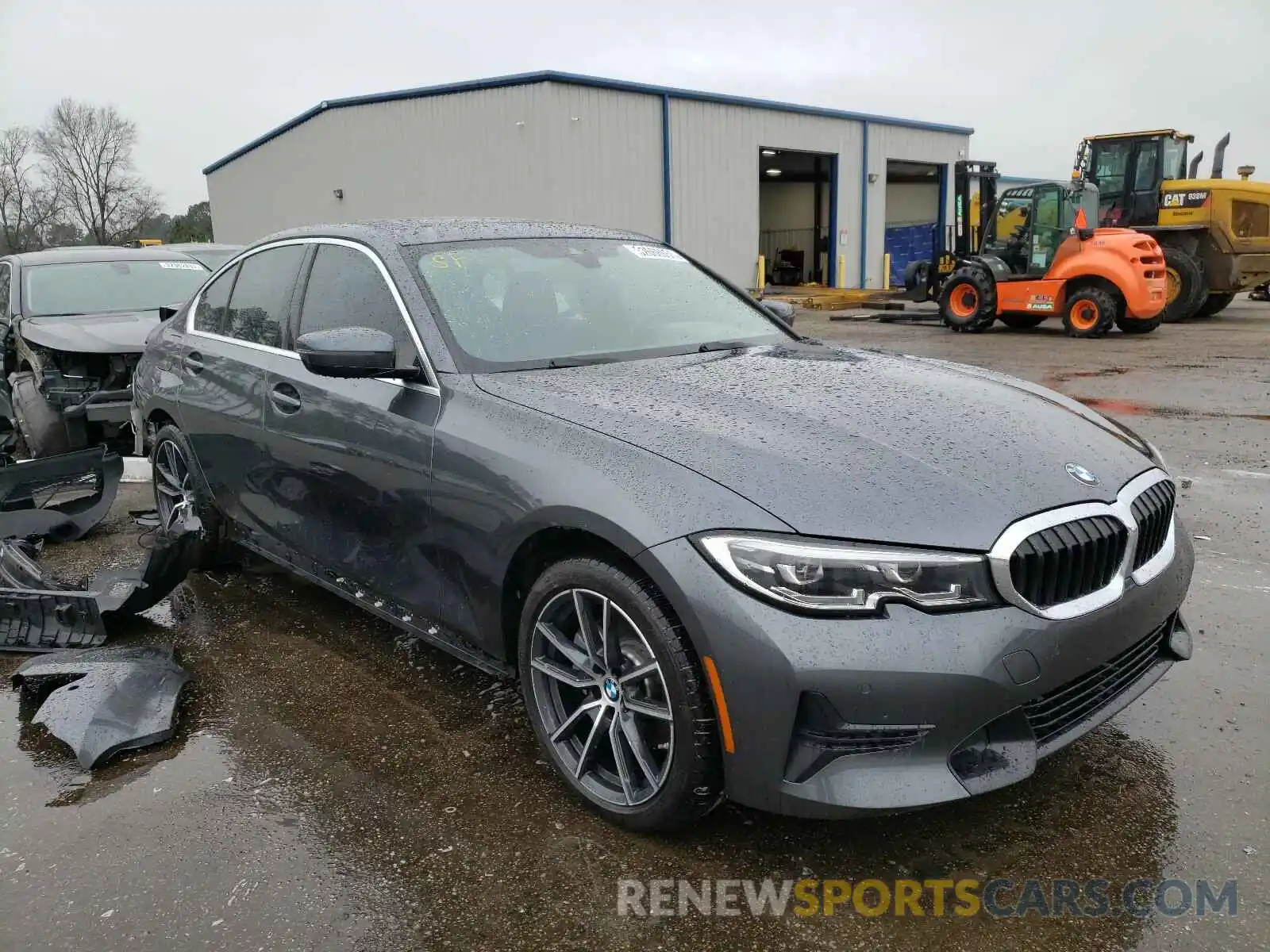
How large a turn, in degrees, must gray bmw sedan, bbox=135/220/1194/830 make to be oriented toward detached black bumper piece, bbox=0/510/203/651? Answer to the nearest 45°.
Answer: approximately 180°

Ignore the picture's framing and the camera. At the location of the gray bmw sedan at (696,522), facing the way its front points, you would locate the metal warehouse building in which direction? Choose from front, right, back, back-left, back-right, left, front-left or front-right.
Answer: back-left

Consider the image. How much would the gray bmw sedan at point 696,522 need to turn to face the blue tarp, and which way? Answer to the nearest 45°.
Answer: approximately 135° to its left

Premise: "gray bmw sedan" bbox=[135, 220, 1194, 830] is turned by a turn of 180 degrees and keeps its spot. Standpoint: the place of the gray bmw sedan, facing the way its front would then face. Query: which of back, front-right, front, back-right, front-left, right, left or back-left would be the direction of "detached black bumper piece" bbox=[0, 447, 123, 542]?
front

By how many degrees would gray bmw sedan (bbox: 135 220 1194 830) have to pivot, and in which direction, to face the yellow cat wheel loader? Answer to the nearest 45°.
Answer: approximately 90° to its left

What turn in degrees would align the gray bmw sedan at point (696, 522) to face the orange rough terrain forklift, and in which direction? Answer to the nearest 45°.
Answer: approximately 90° to its left

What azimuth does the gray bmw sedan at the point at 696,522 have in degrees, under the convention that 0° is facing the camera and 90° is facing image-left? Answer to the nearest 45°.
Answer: approximately 315°
